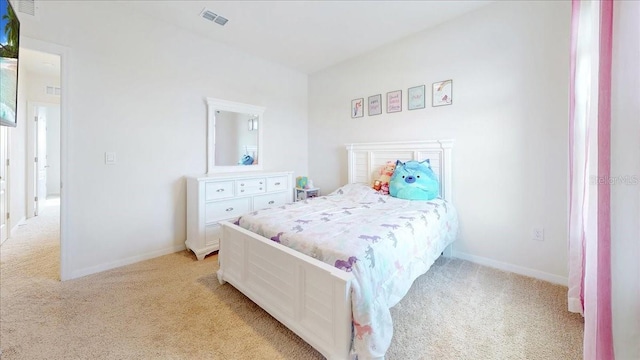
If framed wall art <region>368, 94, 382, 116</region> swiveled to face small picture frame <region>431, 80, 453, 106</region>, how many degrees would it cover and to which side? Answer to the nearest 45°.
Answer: approximately 90° to its left

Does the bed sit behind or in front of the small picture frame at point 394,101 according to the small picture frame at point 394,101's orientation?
in front

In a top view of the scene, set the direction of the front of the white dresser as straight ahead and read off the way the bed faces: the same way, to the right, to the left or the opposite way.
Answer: to the right

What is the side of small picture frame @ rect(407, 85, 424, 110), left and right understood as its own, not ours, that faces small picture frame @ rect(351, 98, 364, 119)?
right

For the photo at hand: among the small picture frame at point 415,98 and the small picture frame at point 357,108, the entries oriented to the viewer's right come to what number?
0

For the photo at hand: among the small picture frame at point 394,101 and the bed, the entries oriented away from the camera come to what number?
0

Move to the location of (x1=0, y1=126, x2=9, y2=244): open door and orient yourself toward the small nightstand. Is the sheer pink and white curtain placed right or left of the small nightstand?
right

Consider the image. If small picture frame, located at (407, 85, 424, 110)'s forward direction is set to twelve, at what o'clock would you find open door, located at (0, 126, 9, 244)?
The open door is roughly at 1 o'clock from the small picture frame.
